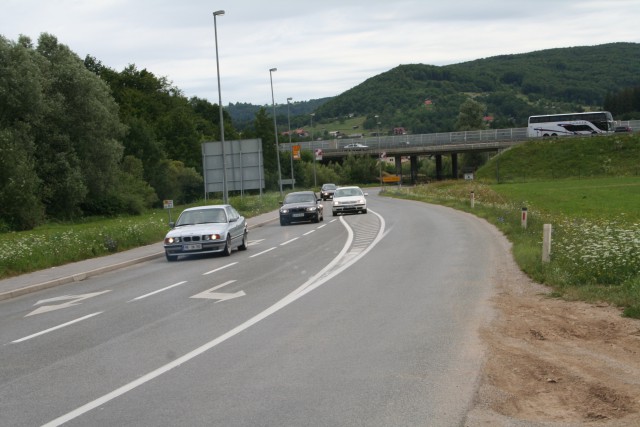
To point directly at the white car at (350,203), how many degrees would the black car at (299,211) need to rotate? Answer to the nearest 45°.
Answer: approximately 135° to its left

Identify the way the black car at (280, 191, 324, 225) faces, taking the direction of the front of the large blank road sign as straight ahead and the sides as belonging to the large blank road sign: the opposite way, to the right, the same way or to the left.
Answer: the opposite way

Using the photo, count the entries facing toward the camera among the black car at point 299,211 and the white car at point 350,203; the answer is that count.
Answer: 2

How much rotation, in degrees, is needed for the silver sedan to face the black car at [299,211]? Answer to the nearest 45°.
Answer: approximately 135° to its right

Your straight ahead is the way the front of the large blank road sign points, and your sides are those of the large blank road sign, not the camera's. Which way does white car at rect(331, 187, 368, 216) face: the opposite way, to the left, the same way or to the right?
the opposite way

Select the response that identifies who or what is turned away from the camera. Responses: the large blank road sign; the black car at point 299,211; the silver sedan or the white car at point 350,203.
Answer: the large blank road sign

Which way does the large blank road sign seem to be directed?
away from the camera

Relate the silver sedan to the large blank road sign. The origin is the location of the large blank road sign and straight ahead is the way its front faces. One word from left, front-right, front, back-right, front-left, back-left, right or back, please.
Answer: back

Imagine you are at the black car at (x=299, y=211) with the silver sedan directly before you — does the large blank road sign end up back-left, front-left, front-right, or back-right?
back-right

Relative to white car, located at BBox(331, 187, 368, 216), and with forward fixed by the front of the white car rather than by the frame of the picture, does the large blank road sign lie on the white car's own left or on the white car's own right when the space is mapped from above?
on the white car's own right

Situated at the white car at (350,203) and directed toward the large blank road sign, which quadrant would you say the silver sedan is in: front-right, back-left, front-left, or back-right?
back-left

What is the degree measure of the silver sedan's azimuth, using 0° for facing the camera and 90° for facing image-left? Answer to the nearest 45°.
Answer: approximately 45°

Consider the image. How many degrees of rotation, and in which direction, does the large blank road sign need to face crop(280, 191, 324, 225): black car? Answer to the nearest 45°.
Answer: approximately 180°
